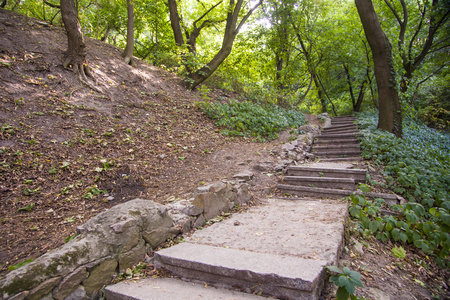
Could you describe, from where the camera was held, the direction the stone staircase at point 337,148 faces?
facing the viewer

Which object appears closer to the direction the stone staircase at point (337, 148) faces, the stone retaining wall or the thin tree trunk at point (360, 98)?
the stone retaining wall

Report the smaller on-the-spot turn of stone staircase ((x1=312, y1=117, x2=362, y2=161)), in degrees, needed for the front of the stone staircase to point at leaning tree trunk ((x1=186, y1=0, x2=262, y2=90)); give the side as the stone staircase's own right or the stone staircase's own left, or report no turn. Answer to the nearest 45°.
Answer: approximately 90° to the stone staircase's own right

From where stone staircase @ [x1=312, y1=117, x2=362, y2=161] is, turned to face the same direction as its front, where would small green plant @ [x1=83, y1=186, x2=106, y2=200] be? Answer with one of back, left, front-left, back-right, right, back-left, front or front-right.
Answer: front-right

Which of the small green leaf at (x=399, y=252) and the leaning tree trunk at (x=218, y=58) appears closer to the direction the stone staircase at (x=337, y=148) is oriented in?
the small green leaf

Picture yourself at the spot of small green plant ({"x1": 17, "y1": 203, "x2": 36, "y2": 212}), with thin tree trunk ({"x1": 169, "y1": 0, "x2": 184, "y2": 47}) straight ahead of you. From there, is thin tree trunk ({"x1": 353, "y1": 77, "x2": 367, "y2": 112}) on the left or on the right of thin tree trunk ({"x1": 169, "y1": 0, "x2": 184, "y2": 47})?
right

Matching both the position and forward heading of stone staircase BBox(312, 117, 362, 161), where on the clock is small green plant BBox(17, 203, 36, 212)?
The small green plant is roughly at 1 o'clock from the stone staircase.

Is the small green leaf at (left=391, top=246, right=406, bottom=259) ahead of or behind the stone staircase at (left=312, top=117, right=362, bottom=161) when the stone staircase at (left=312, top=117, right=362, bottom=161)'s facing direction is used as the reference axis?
ahead

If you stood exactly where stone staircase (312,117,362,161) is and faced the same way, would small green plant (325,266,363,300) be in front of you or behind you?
in front
